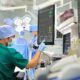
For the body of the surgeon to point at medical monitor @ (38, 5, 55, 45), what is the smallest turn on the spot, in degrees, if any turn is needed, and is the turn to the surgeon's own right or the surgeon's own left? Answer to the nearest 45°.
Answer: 0° — they already face it

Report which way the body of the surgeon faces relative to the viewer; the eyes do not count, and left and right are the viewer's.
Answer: facing away from the viewer and to the right of the viewer

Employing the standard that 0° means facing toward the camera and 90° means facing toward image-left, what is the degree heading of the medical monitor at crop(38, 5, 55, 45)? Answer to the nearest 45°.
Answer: approximately 45°

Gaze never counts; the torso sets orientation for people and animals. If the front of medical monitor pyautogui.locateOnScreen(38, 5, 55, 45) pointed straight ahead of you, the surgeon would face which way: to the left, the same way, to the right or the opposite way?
the opposite way

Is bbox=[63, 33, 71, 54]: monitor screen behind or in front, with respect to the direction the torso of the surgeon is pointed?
in front

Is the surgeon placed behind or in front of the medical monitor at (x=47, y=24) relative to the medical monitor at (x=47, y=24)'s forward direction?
in front
